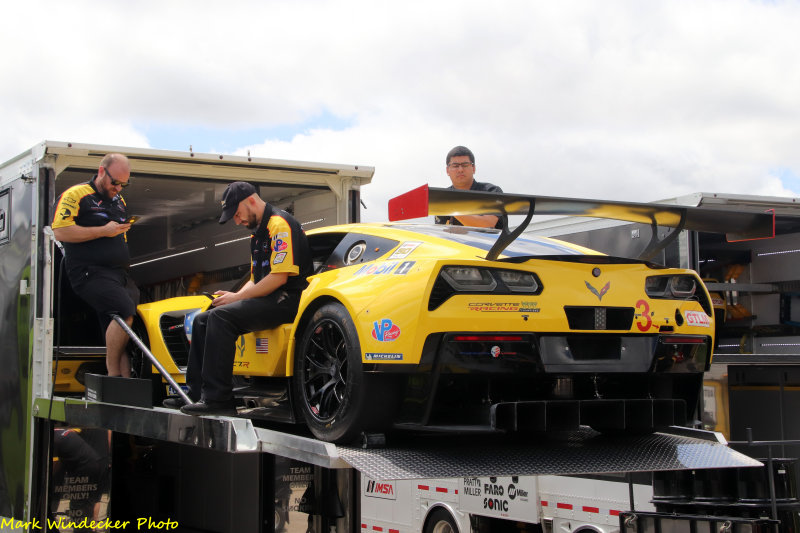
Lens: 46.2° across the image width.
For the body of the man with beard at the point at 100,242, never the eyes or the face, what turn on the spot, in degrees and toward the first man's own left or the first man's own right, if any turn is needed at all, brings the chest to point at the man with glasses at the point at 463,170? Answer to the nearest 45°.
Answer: approximately 45° to the first man's own left

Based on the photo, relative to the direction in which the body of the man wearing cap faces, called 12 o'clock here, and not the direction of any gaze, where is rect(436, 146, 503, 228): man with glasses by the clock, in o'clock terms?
The man with glasses is roughly at 5 o'clock from the man wearing cap.

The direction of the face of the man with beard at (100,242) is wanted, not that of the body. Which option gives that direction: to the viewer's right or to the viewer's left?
to the viewer's right

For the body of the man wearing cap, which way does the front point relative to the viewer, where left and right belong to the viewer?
facing to the left of the viewer

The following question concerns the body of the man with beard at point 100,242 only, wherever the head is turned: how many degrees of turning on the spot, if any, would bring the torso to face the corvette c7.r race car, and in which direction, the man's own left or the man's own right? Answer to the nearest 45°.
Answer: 0° — they already face it

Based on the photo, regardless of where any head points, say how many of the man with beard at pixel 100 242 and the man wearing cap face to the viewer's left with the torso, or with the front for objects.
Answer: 1

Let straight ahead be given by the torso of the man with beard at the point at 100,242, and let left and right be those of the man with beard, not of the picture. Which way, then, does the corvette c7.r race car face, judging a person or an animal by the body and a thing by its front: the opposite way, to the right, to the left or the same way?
the opposite way

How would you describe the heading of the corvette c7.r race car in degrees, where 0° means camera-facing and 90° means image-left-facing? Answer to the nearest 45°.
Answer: approximately 135°

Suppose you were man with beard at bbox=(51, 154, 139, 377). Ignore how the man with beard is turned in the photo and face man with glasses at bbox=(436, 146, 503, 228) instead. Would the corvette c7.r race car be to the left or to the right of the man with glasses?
right

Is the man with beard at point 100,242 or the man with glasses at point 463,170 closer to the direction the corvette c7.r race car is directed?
the man with beard

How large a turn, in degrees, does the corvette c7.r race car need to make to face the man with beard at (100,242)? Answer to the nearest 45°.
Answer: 0° — it already faces them
